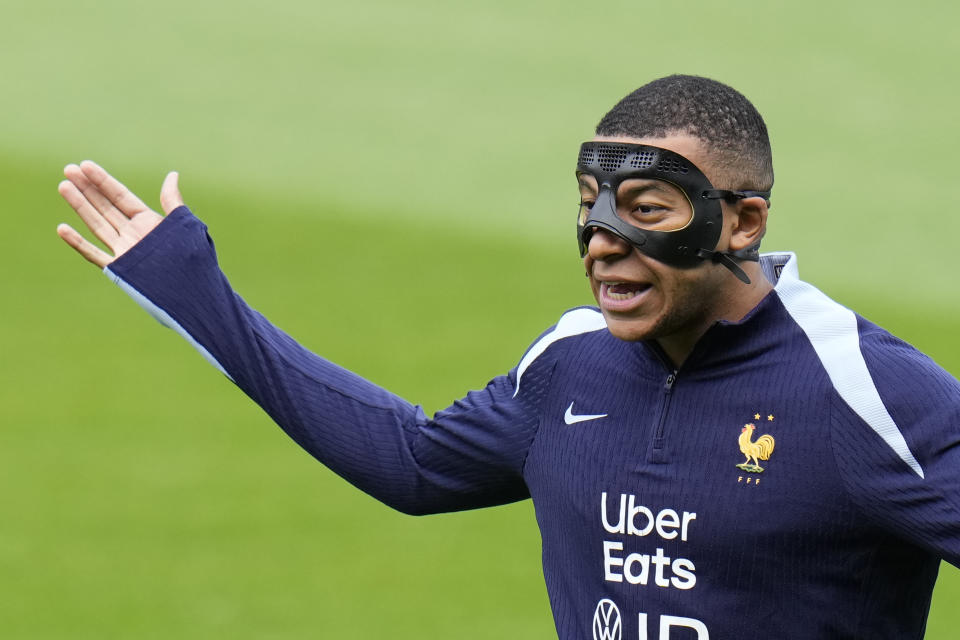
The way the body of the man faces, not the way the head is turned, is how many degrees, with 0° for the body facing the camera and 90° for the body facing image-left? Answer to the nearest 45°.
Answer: approximately 45°
